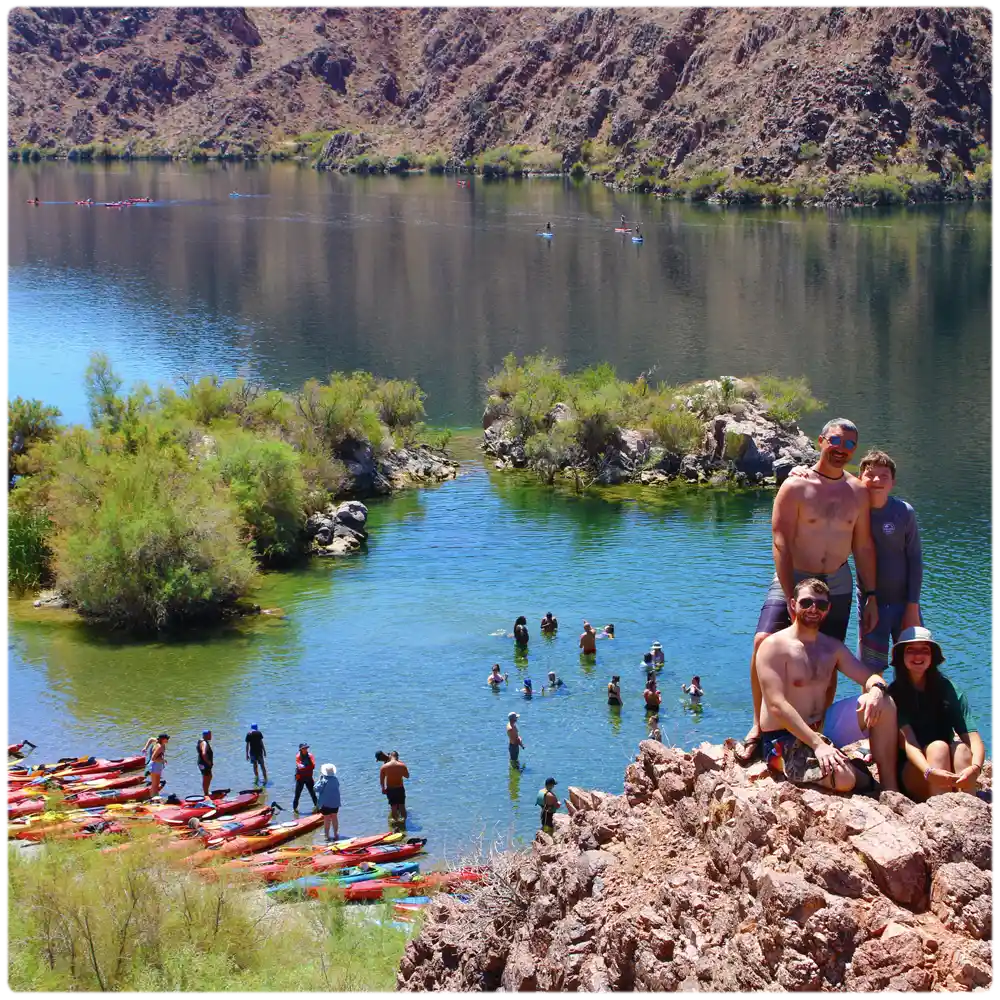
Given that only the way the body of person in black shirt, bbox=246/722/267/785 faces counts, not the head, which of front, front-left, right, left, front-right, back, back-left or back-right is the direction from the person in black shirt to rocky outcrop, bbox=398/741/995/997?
back

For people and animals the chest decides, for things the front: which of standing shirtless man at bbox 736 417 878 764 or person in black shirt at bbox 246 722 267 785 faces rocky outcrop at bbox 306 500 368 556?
the person in black shirt

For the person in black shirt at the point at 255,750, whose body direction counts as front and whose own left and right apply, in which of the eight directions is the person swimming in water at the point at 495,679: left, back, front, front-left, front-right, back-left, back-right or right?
front-right

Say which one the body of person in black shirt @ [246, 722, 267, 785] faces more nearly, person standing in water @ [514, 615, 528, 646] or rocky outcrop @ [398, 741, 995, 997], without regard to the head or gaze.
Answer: the person standing in water

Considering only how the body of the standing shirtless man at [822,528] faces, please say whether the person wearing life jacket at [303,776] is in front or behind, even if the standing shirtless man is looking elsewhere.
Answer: behind

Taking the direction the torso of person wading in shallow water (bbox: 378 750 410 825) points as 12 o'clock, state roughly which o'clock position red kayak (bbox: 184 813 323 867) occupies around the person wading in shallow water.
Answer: The red kayak is roughly at 8 o'clock from the person wading in shallow water.

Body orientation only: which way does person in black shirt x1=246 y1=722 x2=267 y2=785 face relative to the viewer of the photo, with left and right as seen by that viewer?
facing away from the viewer

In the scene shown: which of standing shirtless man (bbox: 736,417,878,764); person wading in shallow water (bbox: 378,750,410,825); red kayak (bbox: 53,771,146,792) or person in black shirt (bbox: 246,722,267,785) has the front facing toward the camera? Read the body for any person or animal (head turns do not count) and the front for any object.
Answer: the standing shirtless man

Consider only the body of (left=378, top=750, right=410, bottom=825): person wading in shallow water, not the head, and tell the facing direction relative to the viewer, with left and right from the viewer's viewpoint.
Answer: facing away from the viewer
